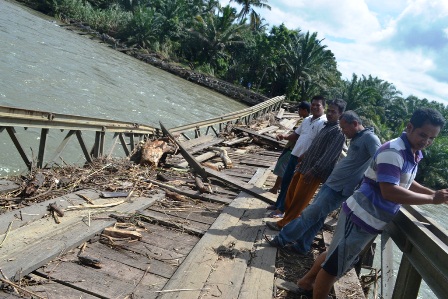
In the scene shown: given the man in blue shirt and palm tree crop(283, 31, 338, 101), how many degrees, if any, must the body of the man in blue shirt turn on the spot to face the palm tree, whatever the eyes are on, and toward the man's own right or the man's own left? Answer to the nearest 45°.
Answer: approximately 90° to the man's own right

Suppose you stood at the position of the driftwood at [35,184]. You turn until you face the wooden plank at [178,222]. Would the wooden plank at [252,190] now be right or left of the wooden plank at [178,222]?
left

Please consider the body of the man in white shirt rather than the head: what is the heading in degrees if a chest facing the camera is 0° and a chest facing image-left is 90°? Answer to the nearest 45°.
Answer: approximately 45°

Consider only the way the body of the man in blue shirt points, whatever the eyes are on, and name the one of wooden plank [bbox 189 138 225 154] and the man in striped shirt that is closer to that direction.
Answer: the wooden plank

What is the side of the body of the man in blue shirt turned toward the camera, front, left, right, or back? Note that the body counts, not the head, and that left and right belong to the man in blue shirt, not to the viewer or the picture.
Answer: left

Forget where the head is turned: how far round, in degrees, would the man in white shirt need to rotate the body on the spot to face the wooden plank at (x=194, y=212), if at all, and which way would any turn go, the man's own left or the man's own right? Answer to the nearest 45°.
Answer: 0° — they already face it

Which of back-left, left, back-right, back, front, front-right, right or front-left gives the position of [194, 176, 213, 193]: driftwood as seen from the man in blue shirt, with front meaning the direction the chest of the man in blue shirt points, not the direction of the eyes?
front-right
